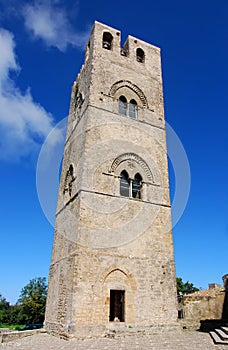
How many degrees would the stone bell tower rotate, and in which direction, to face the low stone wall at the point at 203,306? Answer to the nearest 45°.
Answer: approximately 135° to its left

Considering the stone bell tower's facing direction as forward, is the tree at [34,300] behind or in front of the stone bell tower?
behind

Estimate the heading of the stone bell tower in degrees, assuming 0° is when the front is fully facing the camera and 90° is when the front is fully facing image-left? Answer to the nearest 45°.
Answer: approximately 0°
